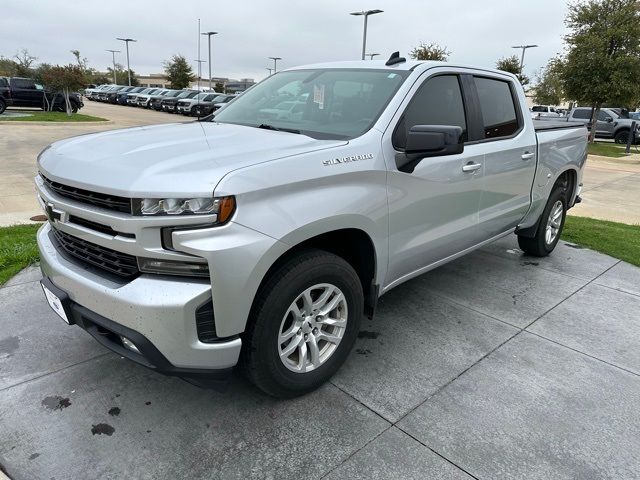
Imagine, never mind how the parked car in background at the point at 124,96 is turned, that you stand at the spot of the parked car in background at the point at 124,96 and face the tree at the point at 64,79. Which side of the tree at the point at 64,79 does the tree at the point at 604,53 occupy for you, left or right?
left

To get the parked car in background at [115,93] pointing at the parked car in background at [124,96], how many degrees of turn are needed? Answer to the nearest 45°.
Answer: approximately 45° to its left

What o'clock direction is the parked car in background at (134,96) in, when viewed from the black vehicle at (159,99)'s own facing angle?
The parked car in background is roughly at 4 o'clock from the black vehicle.

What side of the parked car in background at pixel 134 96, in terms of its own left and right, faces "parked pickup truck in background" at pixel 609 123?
left

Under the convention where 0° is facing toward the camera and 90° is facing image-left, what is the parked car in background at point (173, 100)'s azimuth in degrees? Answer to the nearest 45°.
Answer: approximately 45°

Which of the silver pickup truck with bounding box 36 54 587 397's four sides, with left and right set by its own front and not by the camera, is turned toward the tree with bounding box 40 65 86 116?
right

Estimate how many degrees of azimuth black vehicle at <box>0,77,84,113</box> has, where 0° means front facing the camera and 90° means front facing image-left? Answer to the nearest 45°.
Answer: approximately 270°

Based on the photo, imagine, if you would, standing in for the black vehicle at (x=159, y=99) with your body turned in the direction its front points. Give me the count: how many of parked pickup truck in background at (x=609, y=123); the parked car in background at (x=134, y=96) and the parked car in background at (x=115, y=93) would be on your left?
1

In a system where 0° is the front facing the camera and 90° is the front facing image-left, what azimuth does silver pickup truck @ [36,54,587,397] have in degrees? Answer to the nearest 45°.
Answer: approximately 45°

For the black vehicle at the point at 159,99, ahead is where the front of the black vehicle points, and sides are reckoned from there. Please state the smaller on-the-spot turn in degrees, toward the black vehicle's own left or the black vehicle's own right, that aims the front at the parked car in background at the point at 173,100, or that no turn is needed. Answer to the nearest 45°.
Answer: approximately 45° to the black vehicle's own left

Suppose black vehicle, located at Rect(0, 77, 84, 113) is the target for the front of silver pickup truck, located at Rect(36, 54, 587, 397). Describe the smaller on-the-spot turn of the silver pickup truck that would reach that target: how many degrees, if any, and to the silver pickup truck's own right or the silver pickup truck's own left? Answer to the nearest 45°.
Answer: approximately 90° to the silver pickup truck's own right
